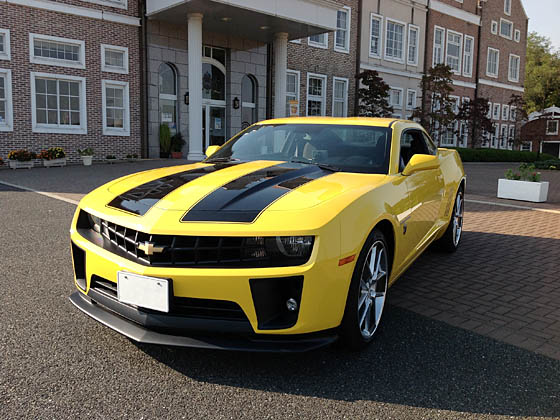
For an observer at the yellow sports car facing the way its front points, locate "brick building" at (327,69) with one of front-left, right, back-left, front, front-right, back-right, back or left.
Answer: back-right

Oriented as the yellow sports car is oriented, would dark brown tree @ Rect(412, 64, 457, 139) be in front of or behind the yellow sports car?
behind

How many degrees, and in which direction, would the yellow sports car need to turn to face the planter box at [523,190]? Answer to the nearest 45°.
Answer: approximately 180°

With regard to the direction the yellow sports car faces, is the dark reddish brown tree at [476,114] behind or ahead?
behind

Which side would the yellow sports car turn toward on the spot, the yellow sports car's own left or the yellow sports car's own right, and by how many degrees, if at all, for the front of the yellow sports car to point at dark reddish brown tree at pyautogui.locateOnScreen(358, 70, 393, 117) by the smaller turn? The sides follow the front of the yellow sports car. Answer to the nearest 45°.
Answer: approximately 135° to the yellow sports car's own right

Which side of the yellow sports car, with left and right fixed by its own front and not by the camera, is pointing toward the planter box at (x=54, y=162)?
right

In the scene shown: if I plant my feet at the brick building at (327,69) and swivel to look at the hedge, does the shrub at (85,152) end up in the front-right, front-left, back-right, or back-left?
back-right

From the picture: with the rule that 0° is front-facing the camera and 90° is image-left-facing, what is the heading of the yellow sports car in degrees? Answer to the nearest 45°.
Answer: approximately 45°

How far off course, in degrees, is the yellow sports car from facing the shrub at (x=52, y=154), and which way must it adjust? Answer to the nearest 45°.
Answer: approximately 90° to its right

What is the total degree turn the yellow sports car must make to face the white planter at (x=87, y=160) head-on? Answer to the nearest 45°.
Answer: approximately 135° to its right

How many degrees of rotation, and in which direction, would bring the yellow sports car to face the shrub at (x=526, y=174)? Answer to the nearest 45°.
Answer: approximately 180°
